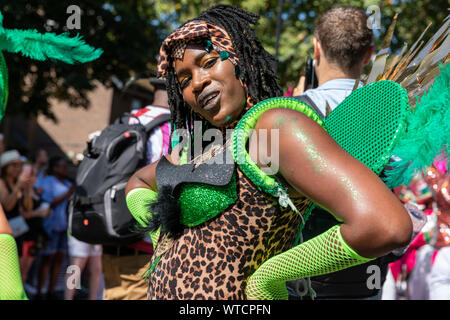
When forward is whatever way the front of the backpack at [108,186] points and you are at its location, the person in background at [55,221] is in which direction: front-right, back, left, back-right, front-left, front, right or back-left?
back-right

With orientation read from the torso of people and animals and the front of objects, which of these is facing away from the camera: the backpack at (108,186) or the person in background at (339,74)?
the person in background

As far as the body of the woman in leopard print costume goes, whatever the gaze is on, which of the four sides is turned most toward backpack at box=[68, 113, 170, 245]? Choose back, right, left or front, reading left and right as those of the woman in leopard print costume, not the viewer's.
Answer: right

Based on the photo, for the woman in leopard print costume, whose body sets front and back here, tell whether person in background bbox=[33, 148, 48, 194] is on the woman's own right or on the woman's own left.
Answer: on the woman's own right

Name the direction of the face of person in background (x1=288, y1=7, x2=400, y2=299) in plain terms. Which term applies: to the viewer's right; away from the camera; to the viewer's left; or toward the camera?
away from the camera

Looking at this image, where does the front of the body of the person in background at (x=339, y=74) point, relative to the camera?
away from the camera

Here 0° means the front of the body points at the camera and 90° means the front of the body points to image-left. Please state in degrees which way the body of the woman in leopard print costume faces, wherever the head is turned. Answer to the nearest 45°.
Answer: approximately 45°

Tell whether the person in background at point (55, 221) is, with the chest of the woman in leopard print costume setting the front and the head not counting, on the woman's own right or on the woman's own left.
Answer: on the woman's own right

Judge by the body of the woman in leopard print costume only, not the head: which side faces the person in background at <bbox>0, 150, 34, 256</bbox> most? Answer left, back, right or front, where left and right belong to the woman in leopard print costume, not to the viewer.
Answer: right

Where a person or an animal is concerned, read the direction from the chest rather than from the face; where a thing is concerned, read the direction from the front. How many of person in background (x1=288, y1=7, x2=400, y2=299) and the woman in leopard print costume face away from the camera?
1
